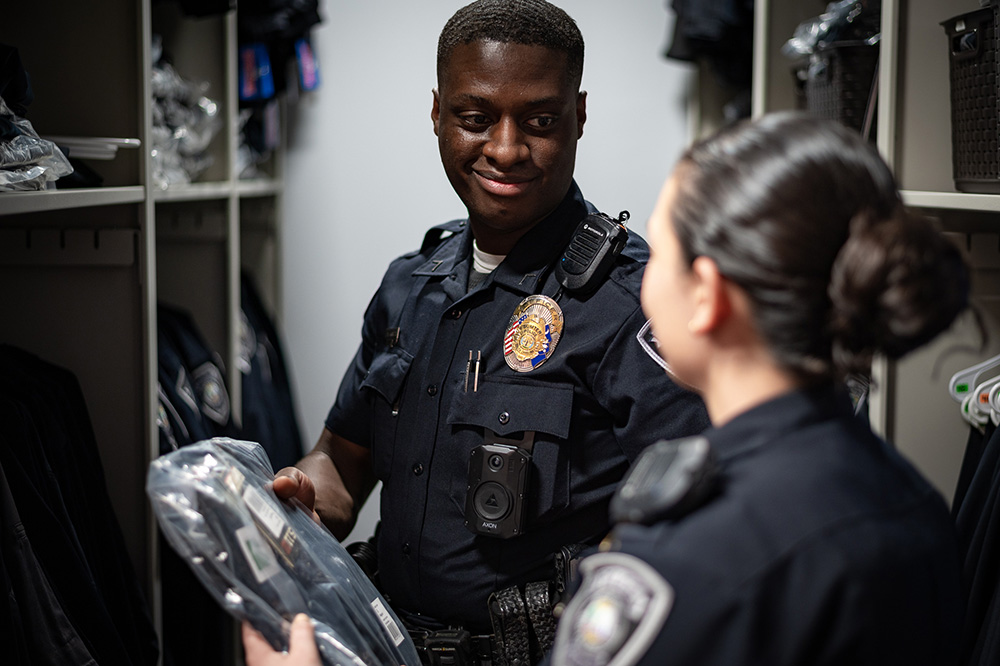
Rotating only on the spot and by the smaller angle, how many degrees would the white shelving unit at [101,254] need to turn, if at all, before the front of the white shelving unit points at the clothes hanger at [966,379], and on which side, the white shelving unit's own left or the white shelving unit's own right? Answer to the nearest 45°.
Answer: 0° — it already faces it

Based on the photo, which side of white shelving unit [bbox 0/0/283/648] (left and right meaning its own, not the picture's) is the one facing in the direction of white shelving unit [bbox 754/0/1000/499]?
front

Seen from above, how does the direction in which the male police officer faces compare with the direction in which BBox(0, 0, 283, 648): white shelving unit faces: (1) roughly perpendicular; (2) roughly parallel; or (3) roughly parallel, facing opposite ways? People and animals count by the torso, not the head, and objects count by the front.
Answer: roughly perpendicular

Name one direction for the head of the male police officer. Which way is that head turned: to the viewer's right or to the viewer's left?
to the viewer's right

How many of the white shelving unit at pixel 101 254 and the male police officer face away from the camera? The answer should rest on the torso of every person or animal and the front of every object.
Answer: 0

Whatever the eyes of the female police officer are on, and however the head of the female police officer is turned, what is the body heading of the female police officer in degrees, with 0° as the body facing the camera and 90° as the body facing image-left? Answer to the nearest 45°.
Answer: approximately 135°

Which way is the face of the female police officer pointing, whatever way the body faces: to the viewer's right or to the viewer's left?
to the viewer's left

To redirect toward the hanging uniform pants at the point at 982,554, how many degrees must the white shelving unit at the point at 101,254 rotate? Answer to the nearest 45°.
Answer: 0° — it already faces it

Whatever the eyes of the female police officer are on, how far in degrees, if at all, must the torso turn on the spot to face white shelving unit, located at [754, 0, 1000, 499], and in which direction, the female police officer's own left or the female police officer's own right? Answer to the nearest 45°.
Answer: approximately 45° to the female police officer's own right

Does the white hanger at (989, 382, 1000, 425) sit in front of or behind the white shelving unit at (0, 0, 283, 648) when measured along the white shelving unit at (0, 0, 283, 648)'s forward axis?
in front

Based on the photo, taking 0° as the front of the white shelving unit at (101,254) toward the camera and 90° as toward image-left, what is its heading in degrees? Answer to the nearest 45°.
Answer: approximately 315°
